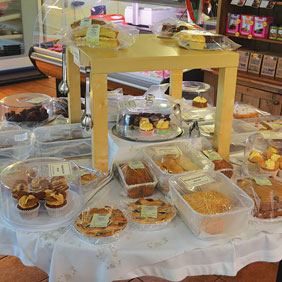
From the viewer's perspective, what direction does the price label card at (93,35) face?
toward the camera

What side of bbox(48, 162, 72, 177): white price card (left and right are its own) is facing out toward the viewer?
front

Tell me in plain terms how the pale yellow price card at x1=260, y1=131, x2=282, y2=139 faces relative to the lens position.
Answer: facing the viewer

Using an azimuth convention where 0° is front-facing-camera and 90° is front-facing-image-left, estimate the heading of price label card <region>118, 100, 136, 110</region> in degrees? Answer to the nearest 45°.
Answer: approximately 0°

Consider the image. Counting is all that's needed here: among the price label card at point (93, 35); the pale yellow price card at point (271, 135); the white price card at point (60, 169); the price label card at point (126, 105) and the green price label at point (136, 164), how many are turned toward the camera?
5

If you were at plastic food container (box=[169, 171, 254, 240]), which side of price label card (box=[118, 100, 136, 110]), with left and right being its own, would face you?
front

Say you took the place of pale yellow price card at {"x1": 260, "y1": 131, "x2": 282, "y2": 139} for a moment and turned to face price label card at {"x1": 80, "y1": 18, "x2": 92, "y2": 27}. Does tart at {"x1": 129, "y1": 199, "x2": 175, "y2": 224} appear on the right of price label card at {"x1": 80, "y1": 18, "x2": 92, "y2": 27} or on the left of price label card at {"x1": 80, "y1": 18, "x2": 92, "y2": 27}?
left

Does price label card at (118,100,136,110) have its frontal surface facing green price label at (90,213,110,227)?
yes

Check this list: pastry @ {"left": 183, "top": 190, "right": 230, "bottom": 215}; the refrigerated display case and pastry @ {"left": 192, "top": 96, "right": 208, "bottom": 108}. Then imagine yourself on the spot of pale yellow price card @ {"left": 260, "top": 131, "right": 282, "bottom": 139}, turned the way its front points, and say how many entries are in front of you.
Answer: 1

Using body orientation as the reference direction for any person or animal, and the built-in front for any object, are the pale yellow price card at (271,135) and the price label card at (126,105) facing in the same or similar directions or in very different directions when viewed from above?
same or similar directions

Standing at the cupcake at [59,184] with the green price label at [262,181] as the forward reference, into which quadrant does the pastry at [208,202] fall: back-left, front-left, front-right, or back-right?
front-right

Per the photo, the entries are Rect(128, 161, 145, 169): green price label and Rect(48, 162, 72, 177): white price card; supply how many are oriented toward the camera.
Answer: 2

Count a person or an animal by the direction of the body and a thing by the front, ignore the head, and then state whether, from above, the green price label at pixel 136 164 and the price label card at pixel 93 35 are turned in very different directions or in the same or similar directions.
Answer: same or similar directions
